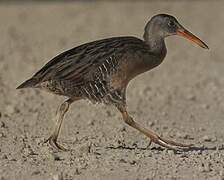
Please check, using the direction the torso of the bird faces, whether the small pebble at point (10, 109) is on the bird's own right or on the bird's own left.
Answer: on the bird's own left

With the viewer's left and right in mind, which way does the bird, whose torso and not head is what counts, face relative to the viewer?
facing to the right of the viewer

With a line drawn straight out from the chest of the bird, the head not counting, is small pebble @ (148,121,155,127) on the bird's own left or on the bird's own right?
on the bird's own left
